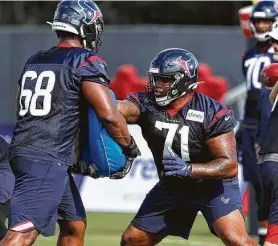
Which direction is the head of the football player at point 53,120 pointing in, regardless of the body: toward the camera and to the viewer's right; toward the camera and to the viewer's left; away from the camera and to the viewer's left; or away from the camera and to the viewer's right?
away from the camera and to the viewer's right

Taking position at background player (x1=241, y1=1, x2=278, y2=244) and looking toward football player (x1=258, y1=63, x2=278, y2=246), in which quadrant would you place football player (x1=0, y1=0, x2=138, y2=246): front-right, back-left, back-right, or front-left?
front-right

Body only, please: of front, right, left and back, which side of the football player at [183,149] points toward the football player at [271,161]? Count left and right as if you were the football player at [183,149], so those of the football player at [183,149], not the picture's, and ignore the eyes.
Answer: back

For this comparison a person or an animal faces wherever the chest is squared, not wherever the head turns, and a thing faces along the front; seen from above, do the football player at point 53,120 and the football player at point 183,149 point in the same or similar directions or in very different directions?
very different directions

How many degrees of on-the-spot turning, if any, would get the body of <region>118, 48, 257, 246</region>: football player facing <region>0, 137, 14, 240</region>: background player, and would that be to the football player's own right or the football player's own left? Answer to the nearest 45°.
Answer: approximately 45° to the football player's own right

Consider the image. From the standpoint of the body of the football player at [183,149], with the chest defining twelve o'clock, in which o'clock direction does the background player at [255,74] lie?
The background player is roughly at 5 o'clock from the football player.

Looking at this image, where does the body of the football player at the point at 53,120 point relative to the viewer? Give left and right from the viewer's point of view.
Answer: facing away from the viewer and to the right of the viewer

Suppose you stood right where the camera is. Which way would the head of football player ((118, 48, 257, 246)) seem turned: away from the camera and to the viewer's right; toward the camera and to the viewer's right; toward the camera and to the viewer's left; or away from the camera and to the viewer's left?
toward the camera and to the viewer's left

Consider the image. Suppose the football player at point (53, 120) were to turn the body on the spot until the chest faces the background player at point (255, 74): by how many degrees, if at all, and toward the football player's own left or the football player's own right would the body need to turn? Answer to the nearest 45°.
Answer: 0° — they already face them
